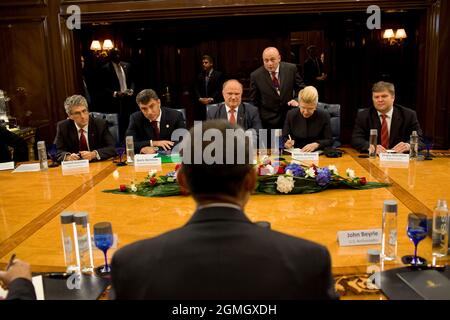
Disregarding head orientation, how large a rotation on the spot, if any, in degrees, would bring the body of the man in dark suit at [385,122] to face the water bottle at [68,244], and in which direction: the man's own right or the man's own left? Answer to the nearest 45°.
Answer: approximately 45° to the man's own right

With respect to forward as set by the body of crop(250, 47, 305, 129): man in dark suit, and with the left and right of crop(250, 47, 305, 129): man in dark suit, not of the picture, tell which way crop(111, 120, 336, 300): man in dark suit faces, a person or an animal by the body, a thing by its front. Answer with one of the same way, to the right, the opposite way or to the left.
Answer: the opposite way

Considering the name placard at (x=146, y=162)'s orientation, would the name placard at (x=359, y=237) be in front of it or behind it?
in front

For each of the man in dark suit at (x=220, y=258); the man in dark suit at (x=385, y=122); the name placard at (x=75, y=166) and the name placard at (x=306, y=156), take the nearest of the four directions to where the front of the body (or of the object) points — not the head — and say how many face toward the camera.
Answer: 3

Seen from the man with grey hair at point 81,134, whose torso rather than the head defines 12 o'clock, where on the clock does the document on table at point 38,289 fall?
The document on table is roughly at 12 o'clock from the man with grey hair.

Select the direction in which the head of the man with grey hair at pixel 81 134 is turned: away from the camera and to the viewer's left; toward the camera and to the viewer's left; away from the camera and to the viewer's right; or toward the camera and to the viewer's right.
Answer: toward the camera and to the viewer's right

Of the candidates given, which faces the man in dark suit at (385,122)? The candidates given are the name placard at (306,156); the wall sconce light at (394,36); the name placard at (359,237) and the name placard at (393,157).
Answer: the wall sconce light

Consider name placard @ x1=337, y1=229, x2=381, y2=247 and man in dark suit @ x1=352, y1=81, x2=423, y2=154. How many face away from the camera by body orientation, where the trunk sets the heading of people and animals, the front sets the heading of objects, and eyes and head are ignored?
0

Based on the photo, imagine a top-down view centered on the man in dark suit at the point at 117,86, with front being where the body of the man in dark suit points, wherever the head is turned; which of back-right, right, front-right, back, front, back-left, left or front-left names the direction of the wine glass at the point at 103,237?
front-right

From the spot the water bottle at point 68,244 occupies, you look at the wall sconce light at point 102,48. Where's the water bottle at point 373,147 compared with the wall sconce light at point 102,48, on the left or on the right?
right

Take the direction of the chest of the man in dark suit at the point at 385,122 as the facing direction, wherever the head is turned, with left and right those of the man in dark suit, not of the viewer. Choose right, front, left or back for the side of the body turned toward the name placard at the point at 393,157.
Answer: front

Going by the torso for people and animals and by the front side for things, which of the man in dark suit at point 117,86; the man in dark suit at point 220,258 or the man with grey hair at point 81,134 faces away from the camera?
the man in dark suit at point 220,258
